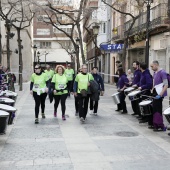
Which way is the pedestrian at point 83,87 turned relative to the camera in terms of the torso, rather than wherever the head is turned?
toward the camera

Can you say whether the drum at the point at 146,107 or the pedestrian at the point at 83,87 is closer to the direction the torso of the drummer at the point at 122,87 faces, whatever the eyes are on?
the pedestrian

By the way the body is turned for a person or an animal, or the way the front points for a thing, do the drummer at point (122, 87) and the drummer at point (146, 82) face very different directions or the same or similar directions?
same or similar directions

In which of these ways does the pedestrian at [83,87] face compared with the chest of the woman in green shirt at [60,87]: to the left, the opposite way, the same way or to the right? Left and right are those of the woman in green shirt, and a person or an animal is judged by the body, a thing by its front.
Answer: the same way

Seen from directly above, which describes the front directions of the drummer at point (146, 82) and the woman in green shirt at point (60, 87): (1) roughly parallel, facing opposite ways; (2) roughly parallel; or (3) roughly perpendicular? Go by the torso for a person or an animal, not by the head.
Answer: roughly perpendicular

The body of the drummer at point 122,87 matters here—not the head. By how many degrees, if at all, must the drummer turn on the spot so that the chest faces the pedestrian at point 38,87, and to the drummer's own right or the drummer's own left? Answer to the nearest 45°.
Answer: approximately 45° to the drummer's own left

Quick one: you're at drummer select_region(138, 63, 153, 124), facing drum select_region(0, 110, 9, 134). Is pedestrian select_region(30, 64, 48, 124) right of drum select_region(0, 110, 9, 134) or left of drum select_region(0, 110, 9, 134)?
right

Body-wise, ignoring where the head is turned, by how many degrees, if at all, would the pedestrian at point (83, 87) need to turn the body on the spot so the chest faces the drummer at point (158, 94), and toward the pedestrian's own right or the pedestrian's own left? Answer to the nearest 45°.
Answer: approximately 45° to the pedestrian's own left

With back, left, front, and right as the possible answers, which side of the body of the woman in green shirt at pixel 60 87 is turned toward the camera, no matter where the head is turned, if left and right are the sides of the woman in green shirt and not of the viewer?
front

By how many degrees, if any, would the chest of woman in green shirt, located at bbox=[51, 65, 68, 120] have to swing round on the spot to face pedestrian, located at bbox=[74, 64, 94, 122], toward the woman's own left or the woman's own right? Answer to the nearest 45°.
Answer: approximately 90° to the woman's own left

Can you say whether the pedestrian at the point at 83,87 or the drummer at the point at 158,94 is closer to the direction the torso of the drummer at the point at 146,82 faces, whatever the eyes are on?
the pedestrian

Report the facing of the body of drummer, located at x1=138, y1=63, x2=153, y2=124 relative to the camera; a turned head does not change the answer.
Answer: to the viewer's left

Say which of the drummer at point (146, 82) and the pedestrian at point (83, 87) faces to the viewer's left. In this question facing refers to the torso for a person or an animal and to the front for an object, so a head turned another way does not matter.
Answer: the drummer

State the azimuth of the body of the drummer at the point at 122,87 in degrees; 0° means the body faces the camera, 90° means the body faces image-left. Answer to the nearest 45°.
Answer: approximately 90°
